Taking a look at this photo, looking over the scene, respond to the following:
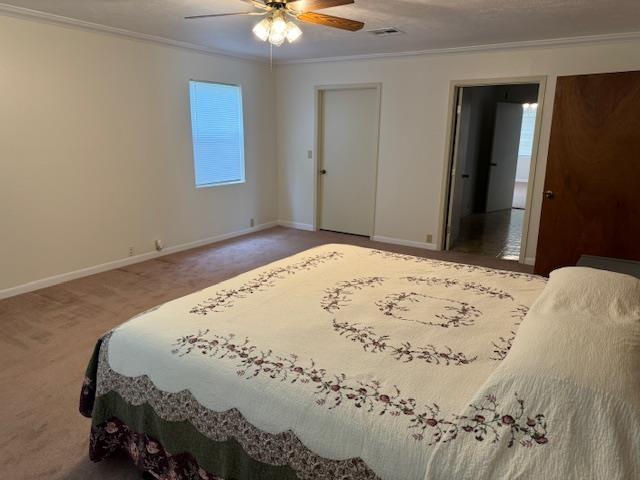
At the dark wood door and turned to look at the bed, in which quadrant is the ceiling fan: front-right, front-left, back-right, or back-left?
front-right

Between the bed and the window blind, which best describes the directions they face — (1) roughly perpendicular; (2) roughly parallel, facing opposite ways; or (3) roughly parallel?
roughly parallel, facing opposite ways

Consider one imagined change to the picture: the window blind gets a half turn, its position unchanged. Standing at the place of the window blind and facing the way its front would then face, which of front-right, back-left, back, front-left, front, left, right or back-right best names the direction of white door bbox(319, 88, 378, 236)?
back-right

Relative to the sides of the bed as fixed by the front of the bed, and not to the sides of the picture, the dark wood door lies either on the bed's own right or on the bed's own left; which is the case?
on the bed's own right

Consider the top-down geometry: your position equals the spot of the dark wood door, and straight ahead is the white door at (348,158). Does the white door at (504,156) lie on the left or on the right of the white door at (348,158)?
right

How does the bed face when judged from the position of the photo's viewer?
facing away from the viewer and to the left of the viewer

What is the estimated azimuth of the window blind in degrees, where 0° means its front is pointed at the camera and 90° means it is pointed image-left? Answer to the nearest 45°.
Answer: approximately 315°

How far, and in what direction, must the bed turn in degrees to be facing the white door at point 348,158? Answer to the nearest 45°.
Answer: approximately 45° to its right

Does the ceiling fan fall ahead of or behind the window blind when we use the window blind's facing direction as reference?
ahead

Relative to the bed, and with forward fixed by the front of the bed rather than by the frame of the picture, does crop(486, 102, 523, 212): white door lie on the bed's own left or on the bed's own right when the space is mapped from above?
on the bed's own right

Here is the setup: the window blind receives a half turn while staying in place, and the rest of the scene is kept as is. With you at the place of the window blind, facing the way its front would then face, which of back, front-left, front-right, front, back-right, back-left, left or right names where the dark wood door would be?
back
